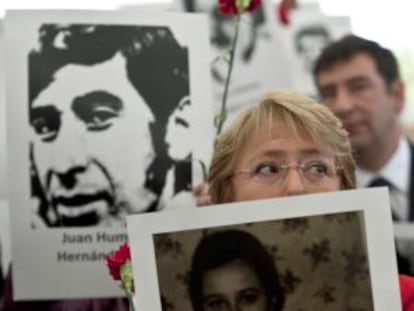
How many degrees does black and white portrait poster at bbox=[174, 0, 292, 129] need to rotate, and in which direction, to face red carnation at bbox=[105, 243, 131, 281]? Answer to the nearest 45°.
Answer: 0° — it already faces it

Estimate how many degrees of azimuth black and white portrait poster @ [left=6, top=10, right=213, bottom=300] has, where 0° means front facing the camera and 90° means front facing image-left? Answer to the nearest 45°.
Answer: approximately 0°

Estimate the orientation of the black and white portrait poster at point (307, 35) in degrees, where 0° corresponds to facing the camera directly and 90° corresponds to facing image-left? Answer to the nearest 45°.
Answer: approximately 0°

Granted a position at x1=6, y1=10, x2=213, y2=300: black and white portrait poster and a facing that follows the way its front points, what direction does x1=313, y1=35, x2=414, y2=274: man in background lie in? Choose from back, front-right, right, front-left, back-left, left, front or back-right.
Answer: back-left

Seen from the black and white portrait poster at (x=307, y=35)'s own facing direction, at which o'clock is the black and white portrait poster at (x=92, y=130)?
the black and white portrait poster at (x=92, y=130) is roughly at 1 o'clock from the black and white portrait poster at (x=307, y=35).
